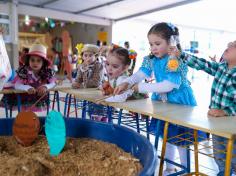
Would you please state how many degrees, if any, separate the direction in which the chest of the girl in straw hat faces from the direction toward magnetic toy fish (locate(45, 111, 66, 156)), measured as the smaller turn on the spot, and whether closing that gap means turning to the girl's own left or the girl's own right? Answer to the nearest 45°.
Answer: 0° — they already face it

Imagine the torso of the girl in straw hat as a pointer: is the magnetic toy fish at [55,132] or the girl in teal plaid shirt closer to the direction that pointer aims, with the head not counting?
the magnetic toy fish

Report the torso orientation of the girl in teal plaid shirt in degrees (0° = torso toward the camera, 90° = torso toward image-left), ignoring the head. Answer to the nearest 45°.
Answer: approximately 45°

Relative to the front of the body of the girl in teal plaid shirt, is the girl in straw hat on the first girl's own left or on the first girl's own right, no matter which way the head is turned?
on the first girl's own right

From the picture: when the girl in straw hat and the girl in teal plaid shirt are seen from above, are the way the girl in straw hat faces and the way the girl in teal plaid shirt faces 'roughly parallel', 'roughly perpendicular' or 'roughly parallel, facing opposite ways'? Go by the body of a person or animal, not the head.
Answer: roughly perpendicular

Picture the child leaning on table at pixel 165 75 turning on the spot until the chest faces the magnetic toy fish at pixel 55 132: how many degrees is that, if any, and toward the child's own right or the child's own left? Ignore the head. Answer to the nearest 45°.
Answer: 0° — they already face it
